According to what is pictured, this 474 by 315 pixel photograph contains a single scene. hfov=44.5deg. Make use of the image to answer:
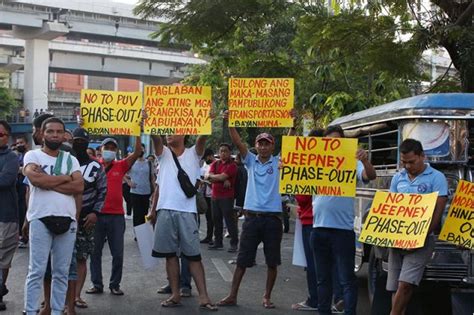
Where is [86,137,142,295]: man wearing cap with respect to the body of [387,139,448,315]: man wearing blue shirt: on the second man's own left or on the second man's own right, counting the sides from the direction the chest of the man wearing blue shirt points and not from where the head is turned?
on the second man's own right

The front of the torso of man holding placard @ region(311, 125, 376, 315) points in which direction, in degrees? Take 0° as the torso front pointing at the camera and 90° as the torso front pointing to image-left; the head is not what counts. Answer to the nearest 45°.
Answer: approximately 0°

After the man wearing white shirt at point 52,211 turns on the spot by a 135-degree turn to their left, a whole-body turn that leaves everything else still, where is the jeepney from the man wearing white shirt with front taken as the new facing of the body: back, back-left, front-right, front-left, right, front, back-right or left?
front-right

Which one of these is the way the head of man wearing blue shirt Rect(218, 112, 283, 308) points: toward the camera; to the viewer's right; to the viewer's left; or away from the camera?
toward the camera

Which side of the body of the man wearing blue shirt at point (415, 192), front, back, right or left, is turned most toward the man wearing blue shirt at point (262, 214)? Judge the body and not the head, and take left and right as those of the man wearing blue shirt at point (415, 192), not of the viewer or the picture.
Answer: right

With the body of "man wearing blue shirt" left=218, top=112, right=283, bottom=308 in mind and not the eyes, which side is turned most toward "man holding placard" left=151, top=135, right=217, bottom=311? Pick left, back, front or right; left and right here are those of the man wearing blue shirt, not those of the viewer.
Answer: right

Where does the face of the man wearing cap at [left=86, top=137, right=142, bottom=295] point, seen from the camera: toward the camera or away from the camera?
toward the camera

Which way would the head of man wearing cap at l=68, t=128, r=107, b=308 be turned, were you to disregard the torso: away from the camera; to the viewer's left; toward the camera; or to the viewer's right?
toward the camera

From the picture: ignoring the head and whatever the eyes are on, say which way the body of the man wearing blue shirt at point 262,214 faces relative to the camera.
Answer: toward the camera

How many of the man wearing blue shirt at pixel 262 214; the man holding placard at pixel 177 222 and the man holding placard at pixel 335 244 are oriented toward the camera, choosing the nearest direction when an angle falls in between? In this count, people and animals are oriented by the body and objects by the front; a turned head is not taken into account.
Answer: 3

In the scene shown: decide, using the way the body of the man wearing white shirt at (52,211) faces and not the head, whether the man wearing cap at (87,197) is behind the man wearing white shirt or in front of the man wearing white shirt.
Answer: behind
